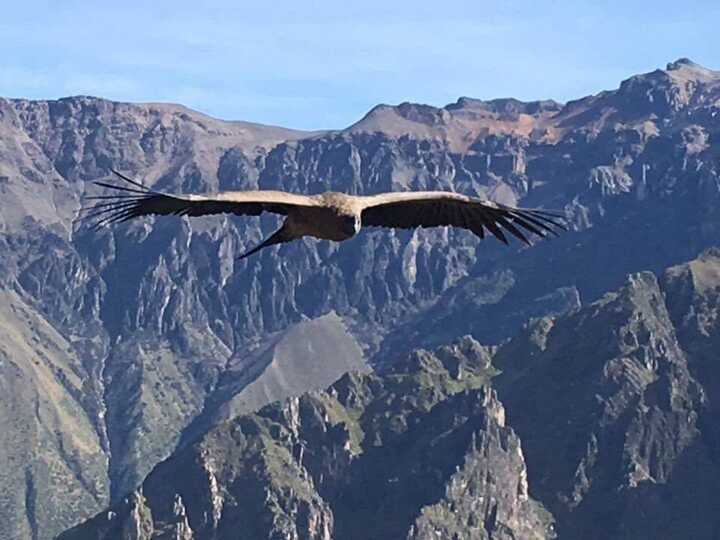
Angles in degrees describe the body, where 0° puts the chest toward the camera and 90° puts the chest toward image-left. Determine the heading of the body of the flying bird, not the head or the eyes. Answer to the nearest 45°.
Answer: approximately 315°
